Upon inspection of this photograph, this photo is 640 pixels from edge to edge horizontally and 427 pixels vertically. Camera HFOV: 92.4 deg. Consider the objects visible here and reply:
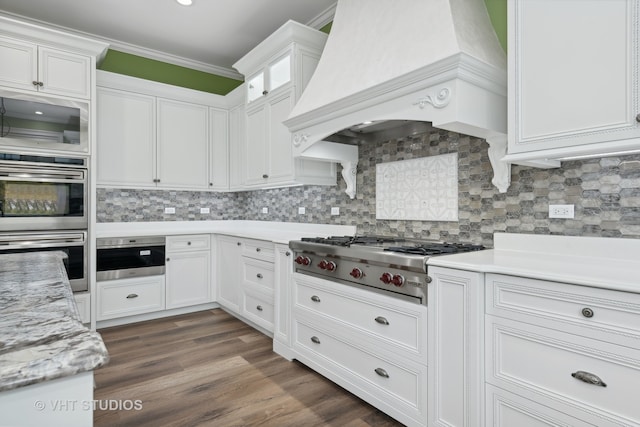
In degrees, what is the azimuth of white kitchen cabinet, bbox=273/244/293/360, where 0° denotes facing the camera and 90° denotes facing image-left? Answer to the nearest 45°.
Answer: approximately 45°

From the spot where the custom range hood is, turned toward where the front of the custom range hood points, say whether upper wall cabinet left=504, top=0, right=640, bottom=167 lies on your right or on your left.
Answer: on your left

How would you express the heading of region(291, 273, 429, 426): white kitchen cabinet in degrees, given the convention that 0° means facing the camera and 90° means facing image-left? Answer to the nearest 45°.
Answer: approximately 45°

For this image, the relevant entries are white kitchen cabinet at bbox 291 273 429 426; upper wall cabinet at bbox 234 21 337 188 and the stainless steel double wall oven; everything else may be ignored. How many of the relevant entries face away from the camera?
0

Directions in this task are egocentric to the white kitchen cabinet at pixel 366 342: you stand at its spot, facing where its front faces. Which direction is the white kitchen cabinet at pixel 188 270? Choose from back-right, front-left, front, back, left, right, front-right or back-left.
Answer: right

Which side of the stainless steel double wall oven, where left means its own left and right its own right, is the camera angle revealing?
front

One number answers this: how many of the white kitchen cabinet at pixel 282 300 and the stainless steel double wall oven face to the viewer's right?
0

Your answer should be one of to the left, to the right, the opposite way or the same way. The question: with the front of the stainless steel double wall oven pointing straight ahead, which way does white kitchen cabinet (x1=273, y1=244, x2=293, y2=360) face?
to the right

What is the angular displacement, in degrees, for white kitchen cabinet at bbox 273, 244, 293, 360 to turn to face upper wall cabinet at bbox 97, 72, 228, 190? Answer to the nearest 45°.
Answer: approximately 90° to its right

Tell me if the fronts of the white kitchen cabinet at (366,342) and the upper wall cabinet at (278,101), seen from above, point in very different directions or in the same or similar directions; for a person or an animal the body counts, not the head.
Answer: same or similar directions

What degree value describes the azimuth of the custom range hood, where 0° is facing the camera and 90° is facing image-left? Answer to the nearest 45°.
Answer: approximately 45°

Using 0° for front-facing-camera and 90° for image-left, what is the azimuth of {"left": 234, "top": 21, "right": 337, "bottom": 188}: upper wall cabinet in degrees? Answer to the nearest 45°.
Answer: approximately 45°

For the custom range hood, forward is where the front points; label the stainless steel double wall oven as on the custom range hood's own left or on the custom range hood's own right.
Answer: on the custom range hood's own right

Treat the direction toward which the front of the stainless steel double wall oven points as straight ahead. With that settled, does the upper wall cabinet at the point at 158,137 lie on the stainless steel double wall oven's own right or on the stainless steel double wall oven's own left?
on the stainless steel double wall oven's own left

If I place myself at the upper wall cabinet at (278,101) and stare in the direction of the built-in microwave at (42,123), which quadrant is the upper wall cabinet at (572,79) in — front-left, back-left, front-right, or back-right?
back-left
